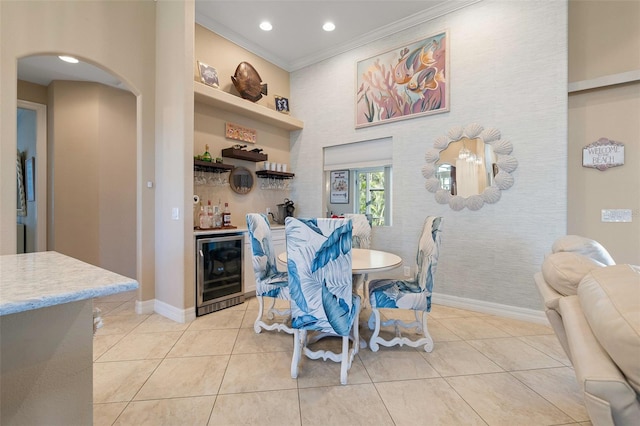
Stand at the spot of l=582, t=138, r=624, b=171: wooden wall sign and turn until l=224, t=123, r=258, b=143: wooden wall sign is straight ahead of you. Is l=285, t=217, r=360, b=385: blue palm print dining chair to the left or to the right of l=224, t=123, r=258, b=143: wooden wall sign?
left

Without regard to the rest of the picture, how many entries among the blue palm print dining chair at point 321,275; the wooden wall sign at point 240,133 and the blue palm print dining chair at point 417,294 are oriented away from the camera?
1

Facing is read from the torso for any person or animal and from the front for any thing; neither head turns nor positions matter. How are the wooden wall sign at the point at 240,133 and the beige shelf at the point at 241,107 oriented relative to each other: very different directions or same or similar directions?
same or similar directions

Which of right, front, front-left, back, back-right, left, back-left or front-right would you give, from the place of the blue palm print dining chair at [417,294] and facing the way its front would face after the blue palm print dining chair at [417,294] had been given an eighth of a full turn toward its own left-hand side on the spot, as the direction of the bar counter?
front

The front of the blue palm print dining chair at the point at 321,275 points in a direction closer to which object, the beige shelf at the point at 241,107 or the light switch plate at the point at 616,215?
the beige shelf

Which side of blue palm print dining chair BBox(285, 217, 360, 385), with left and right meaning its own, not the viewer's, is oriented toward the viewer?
back

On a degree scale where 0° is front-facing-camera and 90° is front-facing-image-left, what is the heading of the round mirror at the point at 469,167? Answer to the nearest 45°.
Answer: approximately 45°

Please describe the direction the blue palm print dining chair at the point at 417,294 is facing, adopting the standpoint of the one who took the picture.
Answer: facing to the left of the viewer

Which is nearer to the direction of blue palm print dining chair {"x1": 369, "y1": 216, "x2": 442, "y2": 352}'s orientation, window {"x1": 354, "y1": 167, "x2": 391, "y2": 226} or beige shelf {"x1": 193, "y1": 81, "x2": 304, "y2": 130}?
the beige shelf

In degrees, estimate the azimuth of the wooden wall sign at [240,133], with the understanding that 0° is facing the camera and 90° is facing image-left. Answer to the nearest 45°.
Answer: approximately 315°

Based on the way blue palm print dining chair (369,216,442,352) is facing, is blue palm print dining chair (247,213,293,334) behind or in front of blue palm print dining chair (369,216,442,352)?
in front
